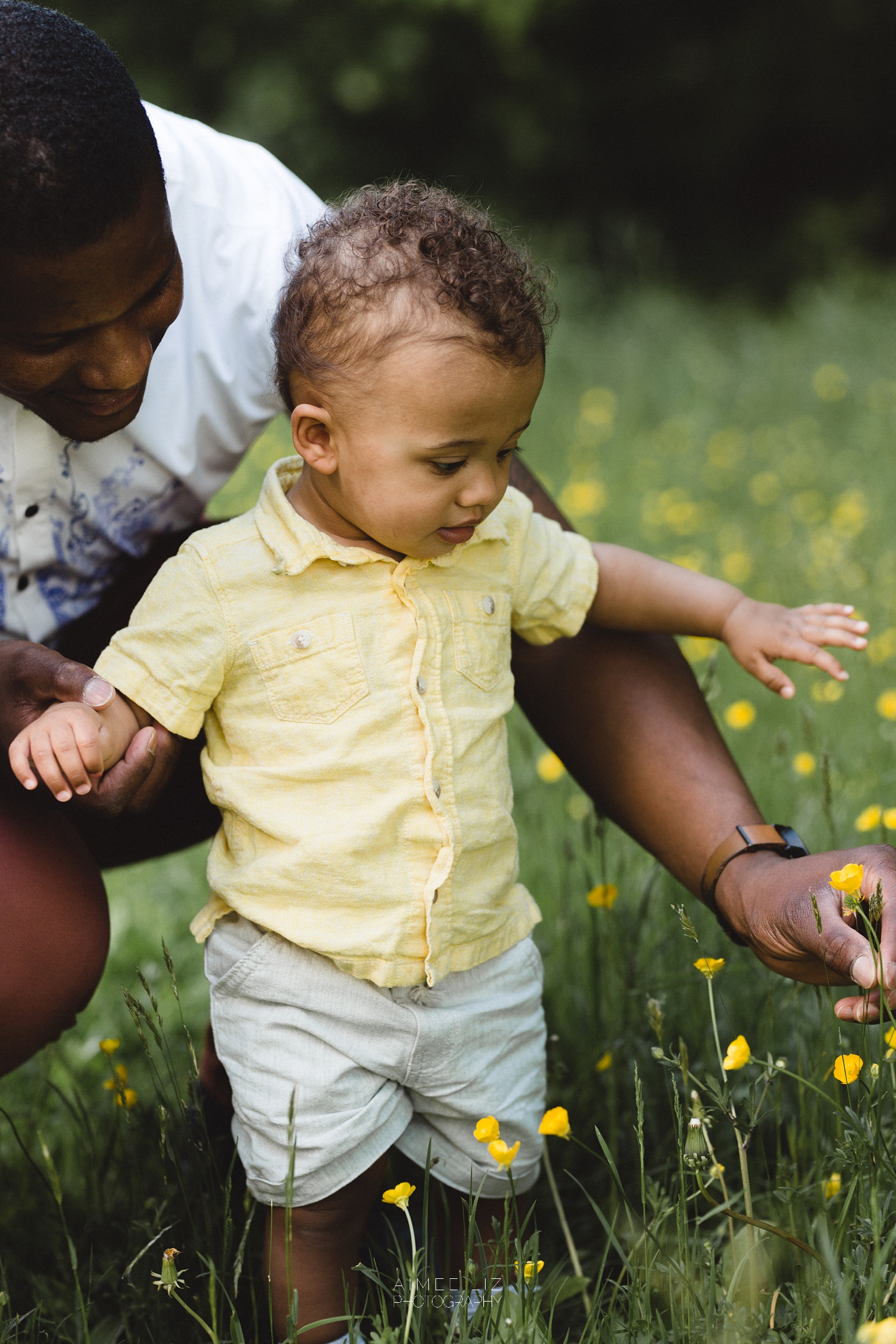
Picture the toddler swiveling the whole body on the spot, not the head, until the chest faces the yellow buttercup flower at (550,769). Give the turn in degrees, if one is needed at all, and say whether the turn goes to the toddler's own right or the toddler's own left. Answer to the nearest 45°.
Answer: approximately 135° to the toddler's own left

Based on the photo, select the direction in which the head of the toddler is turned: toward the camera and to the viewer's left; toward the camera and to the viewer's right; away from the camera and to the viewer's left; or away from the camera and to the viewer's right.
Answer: toward the camera and to the viewer's right

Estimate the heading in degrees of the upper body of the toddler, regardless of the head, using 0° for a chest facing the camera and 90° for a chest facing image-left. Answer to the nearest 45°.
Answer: approximately 315°

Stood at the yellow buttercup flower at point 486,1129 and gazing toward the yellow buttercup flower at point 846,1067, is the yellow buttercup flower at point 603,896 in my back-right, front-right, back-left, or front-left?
front-left

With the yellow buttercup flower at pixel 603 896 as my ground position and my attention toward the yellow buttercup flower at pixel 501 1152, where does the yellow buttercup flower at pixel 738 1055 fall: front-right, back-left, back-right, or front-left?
front-left
